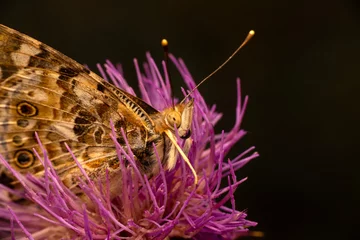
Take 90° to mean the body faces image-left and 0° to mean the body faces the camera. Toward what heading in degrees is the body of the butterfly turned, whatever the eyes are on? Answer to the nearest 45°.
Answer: approximately 270°
